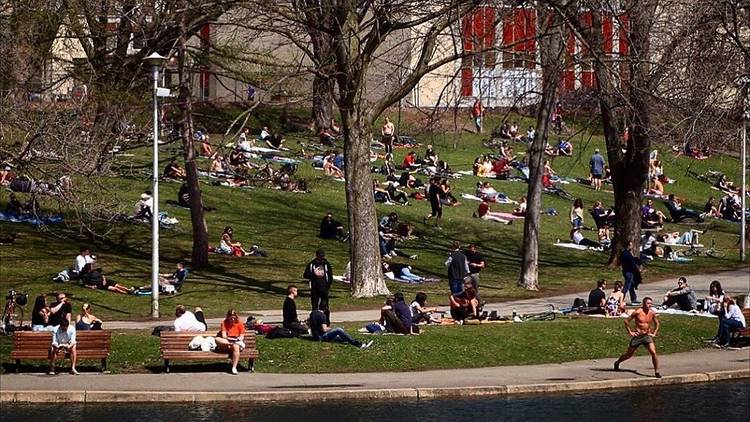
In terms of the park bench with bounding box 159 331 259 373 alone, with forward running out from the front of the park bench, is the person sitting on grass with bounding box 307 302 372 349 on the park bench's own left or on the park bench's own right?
on the park bench's own left

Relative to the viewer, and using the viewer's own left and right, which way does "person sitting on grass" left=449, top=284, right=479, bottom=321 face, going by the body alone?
facing the viewer and to the left of the viewer

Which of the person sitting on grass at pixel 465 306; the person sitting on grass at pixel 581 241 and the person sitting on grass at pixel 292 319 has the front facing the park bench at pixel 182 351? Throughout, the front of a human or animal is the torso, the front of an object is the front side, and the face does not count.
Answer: the person sitting on grass at pixel 465 306

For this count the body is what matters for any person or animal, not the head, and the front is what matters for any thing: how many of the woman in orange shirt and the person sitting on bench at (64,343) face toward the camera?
2

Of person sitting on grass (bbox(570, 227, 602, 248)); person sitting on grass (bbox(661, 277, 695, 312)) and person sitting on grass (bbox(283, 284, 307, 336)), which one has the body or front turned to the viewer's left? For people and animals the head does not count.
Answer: person sitting on grass (bbox(661, 277, 695, 312))

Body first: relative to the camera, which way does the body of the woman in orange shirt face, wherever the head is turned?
toward the camera

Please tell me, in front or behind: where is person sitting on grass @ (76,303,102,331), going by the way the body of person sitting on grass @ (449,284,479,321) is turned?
in front

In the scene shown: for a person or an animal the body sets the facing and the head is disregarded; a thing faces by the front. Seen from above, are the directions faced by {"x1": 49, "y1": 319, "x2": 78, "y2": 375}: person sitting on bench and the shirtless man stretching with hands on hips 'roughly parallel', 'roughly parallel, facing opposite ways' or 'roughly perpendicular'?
roughly parallel

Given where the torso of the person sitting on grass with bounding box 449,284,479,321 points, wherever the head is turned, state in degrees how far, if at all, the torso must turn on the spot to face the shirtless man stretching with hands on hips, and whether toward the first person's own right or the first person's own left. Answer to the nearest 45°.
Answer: approximately 90° to the first person's own left

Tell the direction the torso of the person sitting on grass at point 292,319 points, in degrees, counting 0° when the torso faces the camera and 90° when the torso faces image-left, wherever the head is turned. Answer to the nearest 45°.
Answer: approximately 270°

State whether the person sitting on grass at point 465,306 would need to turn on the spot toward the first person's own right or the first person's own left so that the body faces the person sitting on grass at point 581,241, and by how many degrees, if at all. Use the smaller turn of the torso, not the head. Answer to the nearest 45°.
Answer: approximately 135° to the first person's own right

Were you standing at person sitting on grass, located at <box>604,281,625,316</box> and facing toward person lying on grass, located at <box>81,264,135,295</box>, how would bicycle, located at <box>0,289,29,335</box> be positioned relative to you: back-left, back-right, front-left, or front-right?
front-left

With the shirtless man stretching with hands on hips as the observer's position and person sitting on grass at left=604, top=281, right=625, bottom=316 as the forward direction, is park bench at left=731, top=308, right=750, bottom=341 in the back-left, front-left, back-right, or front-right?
front-right
